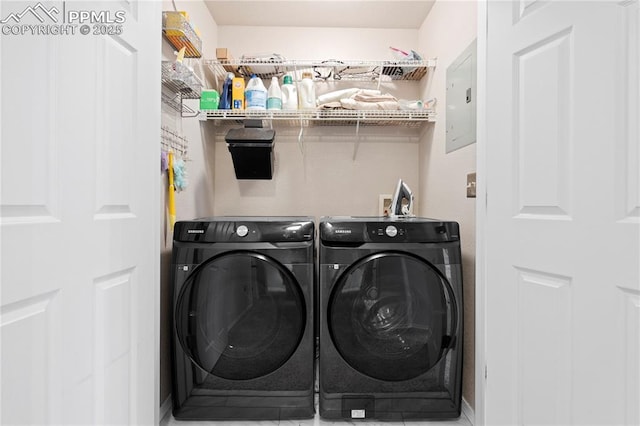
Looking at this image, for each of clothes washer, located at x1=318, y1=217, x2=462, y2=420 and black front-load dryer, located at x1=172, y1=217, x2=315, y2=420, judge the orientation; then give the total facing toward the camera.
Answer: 2

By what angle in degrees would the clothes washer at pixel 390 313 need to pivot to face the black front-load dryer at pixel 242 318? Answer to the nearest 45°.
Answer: approximately 90° to its right

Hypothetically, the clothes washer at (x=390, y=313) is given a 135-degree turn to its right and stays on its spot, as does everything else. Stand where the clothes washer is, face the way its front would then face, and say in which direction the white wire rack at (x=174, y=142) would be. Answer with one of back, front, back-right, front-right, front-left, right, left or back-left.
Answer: front-left

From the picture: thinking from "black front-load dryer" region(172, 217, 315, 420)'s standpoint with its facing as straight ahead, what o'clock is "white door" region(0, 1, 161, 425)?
The white door is roughly at 1 o'clock from the black front-load dryer.

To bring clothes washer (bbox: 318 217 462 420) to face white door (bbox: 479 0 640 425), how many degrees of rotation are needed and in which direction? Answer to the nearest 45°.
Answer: approximately 45° to its left

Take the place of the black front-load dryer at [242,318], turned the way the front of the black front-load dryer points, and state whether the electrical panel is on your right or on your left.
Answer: on your left

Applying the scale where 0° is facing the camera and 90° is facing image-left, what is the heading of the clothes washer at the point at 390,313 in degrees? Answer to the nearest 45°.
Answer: approximately 0°

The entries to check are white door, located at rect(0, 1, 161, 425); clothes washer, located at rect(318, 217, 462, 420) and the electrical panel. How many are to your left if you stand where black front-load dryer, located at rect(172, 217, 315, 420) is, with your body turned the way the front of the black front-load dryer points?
2

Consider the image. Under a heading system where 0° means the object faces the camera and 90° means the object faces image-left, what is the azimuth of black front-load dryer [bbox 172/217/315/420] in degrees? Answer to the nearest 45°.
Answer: approximately 0°

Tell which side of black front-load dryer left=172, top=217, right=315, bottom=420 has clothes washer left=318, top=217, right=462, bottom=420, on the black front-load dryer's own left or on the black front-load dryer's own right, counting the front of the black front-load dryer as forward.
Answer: on the black front-load dryer's own left
